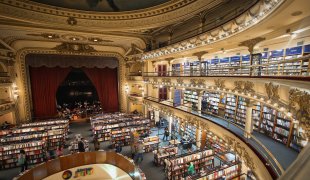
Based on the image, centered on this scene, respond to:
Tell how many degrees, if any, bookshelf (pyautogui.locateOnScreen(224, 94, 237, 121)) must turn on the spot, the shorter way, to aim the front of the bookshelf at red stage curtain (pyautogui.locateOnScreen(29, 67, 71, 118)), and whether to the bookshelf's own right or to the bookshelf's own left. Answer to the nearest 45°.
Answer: approximately 45° to the bookshelf's own right

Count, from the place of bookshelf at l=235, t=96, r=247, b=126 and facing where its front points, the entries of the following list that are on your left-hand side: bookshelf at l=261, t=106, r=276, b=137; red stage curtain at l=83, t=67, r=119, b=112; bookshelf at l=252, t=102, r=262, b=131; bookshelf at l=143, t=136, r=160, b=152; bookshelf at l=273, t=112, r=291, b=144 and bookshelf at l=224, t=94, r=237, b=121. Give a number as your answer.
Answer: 3

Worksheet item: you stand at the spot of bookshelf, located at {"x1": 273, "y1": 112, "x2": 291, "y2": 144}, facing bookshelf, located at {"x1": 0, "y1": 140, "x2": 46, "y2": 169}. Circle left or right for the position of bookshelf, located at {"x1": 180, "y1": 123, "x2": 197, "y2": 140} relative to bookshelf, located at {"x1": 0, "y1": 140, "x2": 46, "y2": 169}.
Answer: right

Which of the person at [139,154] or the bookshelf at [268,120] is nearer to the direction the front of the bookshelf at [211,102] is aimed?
the person

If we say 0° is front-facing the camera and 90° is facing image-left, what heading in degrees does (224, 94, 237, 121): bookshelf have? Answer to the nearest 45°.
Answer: approximately 45°

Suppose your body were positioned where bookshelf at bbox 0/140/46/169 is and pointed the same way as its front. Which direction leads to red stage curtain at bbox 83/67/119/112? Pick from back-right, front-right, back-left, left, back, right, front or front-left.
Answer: back-left

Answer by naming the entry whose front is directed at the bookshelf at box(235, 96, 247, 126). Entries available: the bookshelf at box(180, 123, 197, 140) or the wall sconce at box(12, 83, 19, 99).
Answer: the wall sconce

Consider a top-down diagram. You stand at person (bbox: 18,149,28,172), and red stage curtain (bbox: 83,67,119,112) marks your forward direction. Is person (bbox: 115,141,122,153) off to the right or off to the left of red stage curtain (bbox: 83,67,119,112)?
right
